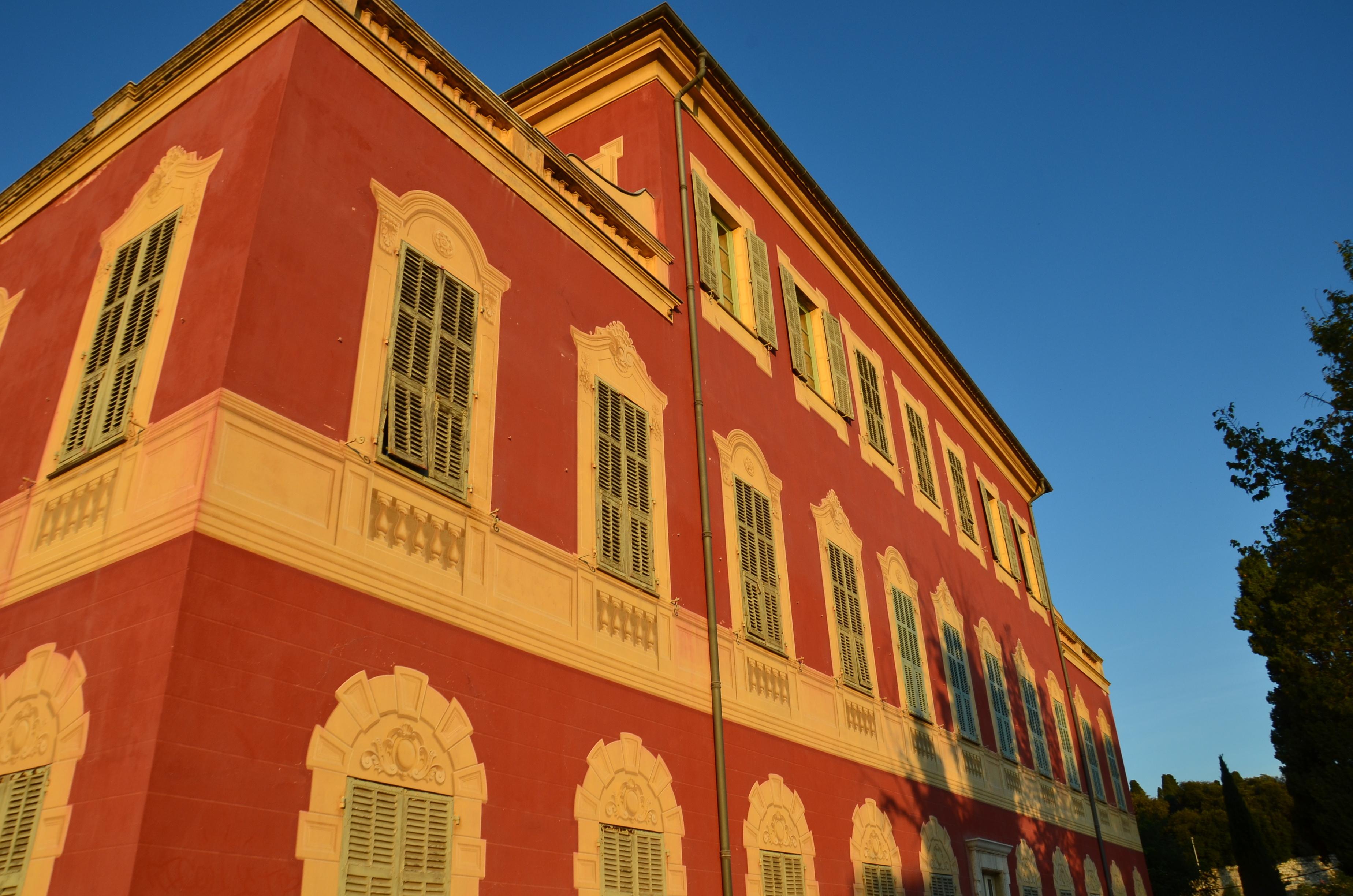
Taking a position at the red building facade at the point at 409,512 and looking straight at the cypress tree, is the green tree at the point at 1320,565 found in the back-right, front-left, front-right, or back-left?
front-right
